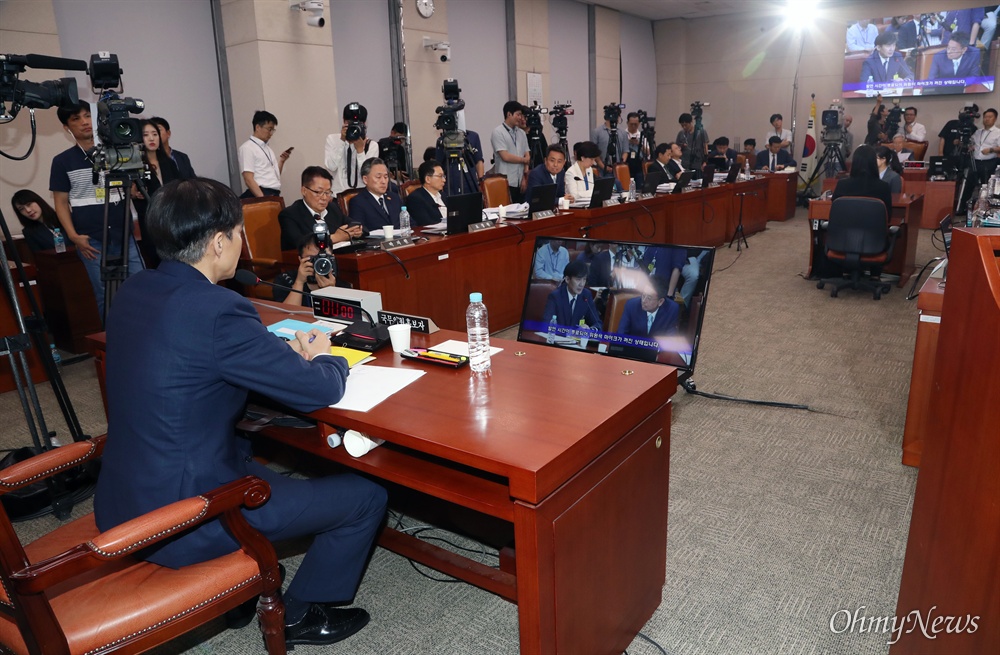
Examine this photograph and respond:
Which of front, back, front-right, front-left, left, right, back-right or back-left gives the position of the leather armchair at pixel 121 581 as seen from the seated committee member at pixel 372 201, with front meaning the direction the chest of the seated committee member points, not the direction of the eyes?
front-right

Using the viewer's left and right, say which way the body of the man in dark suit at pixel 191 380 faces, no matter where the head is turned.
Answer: facing away from the viewer and to the right of the viewer

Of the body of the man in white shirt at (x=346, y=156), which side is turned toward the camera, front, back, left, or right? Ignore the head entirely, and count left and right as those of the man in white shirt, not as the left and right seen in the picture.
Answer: front

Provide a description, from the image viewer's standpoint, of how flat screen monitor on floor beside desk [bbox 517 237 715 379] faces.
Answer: facing the viewer and to the left of the viewer

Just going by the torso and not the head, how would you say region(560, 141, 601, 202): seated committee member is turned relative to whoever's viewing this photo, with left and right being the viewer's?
facing the viewer and to the right of the viewer

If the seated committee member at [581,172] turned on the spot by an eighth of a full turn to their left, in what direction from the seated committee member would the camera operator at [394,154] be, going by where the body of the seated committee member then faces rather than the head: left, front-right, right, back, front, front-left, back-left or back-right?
back

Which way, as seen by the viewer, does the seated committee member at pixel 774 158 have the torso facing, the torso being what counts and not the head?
toward the camera

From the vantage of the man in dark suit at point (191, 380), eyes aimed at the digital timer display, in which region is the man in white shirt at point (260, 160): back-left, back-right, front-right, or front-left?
front-left

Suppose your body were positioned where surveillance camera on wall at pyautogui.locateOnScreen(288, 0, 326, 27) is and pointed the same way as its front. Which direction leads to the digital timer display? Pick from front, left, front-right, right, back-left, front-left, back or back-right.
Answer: front-right

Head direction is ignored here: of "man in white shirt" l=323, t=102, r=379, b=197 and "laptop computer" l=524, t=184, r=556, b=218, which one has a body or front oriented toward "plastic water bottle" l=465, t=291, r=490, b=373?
the man in white shirt

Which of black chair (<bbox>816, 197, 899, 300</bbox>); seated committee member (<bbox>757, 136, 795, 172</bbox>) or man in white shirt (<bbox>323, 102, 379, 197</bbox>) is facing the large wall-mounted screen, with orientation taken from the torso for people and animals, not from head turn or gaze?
the black chair

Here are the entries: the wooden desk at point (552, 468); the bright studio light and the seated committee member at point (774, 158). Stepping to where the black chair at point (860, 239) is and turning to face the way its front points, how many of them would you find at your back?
1

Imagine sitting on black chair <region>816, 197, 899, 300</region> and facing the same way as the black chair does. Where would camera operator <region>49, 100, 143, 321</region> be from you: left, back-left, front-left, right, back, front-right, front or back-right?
back-left

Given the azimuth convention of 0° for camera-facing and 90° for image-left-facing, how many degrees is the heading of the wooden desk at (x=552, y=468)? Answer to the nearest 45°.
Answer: approximately 45°

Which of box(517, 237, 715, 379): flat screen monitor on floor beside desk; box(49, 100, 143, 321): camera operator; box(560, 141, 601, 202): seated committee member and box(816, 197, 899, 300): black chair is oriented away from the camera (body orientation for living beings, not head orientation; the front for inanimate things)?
the black chair
